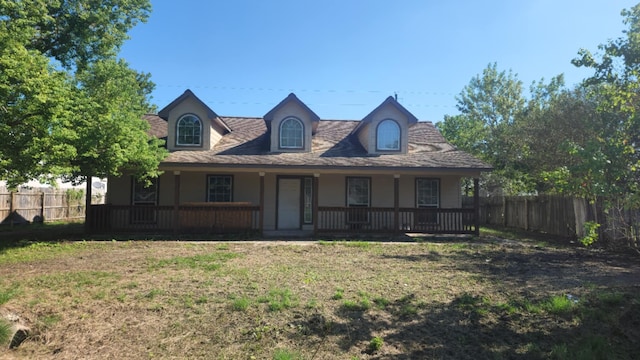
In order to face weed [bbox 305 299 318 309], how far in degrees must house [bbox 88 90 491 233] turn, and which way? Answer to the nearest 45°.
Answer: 0° — it already faces it

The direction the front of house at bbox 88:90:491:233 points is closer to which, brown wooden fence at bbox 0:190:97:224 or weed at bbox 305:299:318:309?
the weed

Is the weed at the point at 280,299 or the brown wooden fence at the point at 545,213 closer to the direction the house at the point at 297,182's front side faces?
the weed

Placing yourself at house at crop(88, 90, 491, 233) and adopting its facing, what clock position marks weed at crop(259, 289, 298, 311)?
The weed is roughly at 12 o'clock from the house.

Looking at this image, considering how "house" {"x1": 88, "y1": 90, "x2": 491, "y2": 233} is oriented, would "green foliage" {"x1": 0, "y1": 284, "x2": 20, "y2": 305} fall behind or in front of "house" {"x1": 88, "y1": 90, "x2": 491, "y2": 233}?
in front

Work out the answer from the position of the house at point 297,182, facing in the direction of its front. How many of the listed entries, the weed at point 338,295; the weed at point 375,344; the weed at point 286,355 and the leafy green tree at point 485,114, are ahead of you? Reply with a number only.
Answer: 3

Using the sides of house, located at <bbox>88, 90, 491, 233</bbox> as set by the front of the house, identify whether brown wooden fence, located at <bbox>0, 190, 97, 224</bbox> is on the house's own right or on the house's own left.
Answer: on the house's own right

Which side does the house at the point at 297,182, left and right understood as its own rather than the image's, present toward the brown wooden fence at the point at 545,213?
left

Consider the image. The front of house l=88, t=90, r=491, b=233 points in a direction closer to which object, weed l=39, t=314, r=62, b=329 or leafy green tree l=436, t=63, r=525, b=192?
the weed

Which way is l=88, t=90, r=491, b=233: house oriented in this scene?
toward the camera

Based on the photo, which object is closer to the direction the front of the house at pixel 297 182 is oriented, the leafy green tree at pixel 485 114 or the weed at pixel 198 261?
the weed

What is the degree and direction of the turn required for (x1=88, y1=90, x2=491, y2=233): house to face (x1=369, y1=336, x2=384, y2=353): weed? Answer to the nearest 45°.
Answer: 0° — it already faces it

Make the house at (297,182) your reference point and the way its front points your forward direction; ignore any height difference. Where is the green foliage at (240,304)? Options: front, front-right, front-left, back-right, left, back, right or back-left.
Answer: front

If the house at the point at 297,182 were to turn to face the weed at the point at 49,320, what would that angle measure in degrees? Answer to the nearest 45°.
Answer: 0° — it already faces it

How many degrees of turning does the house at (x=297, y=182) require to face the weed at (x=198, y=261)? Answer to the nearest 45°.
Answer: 0° — it already faces it

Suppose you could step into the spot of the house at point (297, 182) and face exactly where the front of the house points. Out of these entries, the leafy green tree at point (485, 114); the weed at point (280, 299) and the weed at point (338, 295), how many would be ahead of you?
2

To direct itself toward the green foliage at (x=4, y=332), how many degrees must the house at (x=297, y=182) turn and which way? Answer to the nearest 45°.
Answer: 0° — it already faces it

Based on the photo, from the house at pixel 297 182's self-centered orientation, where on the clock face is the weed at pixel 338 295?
The weed is roughly at 12 o'clock from the house.
